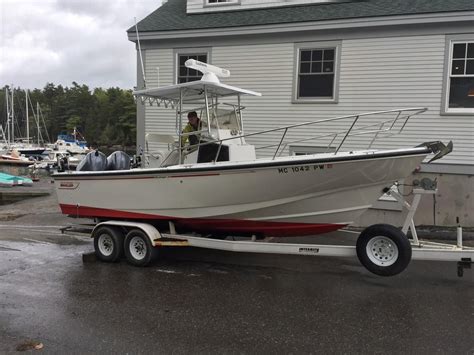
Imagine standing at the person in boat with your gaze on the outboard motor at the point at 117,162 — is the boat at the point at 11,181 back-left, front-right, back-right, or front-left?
front-right
